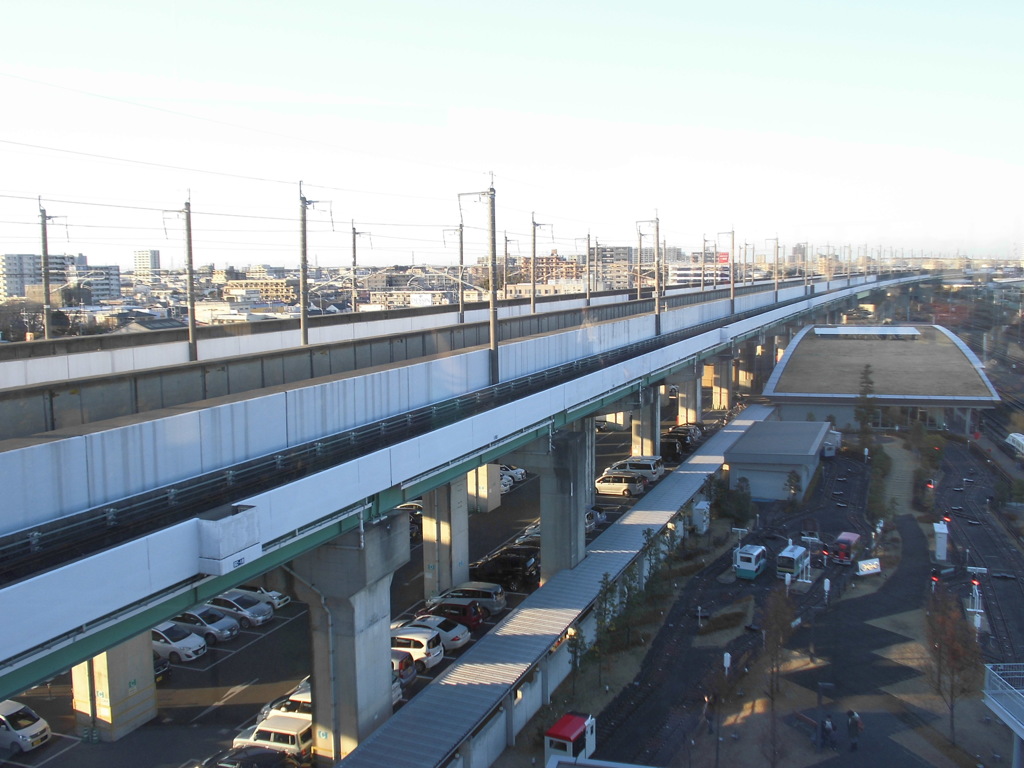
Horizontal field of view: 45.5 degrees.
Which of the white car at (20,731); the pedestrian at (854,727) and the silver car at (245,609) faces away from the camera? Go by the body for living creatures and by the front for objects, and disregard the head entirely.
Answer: the pedestrian

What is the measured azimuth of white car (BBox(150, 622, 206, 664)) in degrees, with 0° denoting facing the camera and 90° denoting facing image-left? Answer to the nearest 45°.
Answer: approximately 315°

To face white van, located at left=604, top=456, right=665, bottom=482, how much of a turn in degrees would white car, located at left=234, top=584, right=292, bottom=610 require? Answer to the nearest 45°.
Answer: approximately 90° to its left

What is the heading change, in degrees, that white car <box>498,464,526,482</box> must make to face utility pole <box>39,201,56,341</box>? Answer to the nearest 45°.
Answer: approximately 90° to its right

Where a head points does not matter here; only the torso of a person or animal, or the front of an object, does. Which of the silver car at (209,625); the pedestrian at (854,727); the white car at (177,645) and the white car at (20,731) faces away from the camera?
the pedestrian

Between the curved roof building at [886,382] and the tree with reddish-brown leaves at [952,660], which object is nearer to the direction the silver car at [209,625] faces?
the tree with reddish-brown leaves

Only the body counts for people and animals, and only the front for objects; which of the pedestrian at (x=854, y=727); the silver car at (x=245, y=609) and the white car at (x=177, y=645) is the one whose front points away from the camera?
the pedestrian

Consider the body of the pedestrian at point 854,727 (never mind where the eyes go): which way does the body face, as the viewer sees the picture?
away from the camera

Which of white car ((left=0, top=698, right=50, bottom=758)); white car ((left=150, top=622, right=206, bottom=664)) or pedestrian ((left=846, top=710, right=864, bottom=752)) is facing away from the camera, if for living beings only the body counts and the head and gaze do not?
the pedestrian
